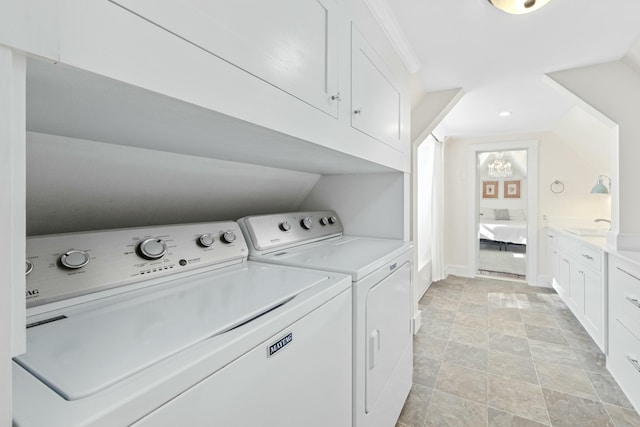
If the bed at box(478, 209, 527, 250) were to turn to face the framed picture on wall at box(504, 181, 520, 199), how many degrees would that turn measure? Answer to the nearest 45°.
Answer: approximately 180°

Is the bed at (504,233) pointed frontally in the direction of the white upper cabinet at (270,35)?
yes

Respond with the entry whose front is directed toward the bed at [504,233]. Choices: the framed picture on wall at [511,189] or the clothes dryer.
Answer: the framed picture on wall

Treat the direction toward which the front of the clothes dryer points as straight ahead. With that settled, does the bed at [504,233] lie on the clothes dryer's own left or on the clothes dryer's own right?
on the clothes dryer's own left

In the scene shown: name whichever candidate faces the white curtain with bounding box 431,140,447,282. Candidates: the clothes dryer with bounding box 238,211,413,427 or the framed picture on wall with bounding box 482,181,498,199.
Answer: the framed picture on wall

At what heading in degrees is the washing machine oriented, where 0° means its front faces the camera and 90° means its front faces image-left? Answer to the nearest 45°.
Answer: approximately 315°

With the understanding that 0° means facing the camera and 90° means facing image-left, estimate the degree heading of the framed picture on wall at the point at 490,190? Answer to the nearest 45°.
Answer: approximately 0°

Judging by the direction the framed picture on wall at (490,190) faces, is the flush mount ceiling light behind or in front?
in front

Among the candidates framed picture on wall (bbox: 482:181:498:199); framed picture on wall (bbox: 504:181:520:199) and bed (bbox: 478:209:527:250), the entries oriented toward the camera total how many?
3

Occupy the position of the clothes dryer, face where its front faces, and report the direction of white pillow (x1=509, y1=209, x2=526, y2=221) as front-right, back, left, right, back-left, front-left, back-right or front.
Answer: left

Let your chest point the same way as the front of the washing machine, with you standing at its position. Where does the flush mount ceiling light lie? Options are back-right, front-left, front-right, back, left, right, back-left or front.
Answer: front-left

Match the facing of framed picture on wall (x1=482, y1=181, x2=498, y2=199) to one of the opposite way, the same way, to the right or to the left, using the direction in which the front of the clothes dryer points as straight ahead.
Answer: to the right
